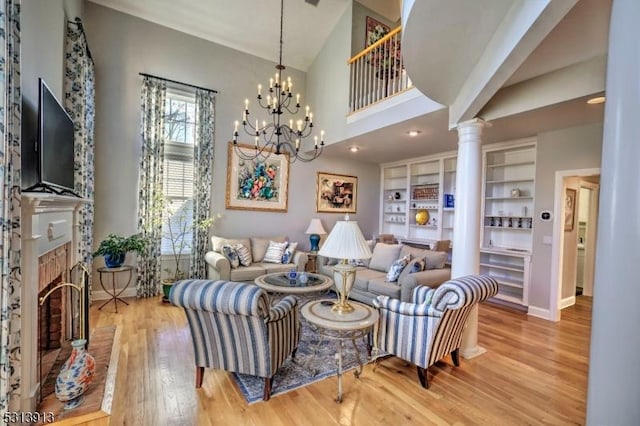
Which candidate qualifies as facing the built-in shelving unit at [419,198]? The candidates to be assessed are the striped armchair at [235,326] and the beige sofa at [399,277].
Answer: the striped armchair

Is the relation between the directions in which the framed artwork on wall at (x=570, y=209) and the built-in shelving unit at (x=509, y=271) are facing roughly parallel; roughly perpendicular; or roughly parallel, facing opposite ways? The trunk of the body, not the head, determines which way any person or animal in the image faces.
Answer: roughly perpendicular

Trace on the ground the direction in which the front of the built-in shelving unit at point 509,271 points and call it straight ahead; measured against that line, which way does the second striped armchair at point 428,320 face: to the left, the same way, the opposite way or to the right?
to the right

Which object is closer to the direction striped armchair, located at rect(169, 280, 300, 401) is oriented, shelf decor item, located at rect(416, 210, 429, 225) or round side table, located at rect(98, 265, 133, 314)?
the shelf decor item

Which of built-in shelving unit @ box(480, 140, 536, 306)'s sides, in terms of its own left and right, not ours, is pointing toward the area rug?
front

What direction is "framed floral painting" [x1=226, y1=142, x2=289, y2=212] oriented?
toward the camera

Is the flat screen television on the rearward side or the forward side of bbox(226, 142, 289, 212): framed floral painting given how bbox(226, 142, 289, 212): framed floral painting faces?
on the forward side

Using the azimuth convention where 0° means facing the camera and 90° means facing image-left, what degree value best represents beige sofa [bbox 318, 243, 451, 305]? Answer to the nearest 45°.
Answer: approximately 45°

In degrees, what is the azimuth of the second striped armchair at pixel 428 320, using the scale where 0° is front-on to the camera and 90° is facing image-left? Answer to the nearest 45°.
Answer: approximately 135°

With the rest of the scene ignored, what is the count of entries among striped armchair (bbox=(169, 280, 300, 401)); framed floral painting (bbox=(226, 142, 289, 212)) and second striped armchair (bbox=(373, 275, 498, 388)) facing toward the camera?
1

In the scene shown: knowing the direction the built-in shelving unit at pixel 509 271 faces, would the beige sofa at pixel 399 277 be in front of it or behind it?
in front

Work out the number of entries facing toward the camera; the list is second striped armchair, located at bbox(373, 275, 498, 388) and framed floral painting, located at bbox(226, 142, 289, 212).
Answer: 1
